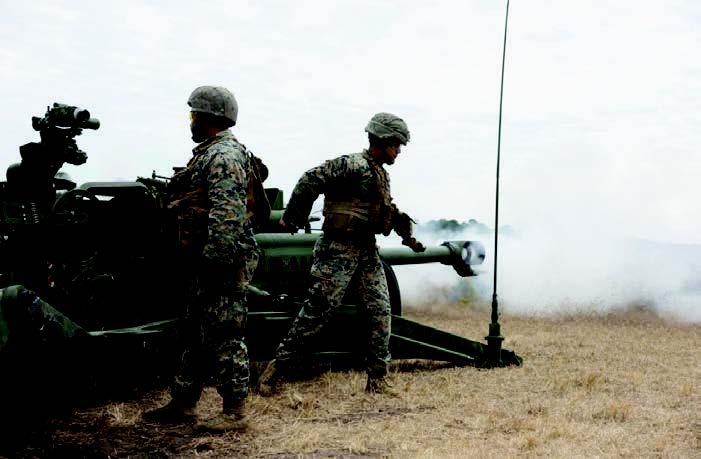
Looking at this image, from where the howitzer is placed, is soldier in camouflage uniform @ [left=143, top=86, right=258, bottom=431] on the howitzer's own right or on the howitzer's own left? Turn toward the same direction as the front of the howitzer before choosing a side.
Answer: on the howitzer's own right

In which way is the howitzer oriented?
to the viewer's right

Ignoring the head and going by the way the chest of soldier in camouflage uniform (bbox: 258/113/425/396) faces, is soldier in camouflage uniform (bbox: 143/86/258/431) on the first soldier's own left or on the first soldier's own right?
on the first soldier's own right

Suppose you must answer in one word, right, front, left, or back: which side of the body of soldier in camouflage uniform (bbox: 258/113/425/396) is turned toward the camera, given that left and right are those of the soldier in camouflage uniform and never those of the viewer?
right

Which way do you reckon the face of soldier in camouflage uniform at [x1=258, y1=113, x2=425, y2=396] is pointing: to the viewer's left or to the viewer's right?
to the viewer's right

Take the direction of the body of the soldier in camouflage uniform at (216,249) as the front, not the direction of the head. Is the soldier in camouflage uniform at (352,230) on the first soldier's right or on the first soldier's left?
on the first soldier's right
